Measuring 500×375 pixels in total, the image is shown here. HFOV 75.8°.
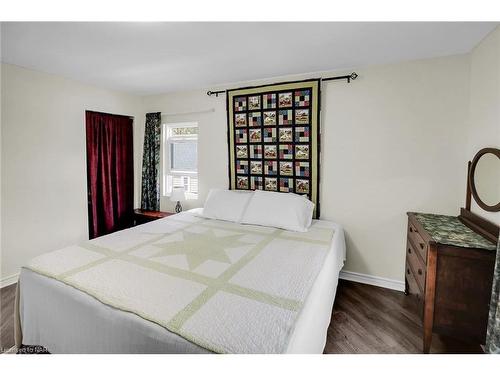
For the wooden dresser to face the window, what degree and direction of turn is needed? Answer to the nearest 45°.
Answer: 0° — it already faces it

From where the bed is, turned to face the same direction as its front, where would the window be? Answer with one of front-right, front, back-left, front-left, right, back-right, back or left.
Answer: back-right

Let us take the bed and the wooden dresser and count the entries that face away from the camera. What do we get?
0

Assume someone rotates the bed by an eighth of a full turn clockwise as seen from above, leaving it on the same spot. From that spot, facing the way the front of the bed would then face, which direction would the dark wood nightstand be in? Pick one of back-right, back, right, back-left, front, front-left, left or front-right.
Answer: right

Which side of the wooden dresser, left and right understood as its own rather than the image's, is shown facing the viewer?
left

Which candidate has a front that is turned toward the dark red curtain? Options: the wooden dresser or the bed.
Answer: the wooden dresser

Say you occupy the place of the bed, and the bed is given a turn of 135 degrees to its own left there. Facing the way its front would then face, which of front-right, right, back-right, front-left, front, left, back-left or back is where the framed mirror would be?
front

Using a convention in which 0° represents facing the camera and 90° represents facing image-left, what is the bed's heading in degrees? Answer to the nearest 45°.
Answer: approximately 45°

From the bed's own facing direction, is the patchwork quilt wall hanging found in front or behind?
behind

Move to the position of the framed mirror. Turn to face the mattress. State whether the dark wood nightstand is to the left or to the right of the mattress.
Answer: right

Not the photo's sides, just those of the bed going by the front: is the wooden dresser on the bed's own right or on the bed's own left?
on the bed's own left

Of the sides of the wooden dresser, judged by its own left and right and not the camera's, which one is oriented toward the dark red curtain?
front

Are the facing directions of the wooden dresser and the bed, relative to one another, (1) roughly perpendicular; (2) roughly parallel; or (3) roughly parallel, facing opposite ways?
roughly perpendicular

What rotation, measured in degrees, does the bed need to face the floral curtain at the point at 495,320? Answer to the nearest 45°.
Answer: approximately 135° to its left

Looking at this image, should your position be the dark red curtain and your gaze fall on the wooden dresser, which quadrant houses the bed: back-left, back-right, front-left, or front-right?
front-right

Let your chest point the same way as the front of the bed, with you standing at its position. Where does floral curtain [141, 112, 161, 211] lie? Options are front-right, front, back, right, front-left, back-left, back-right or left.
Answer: back-right
